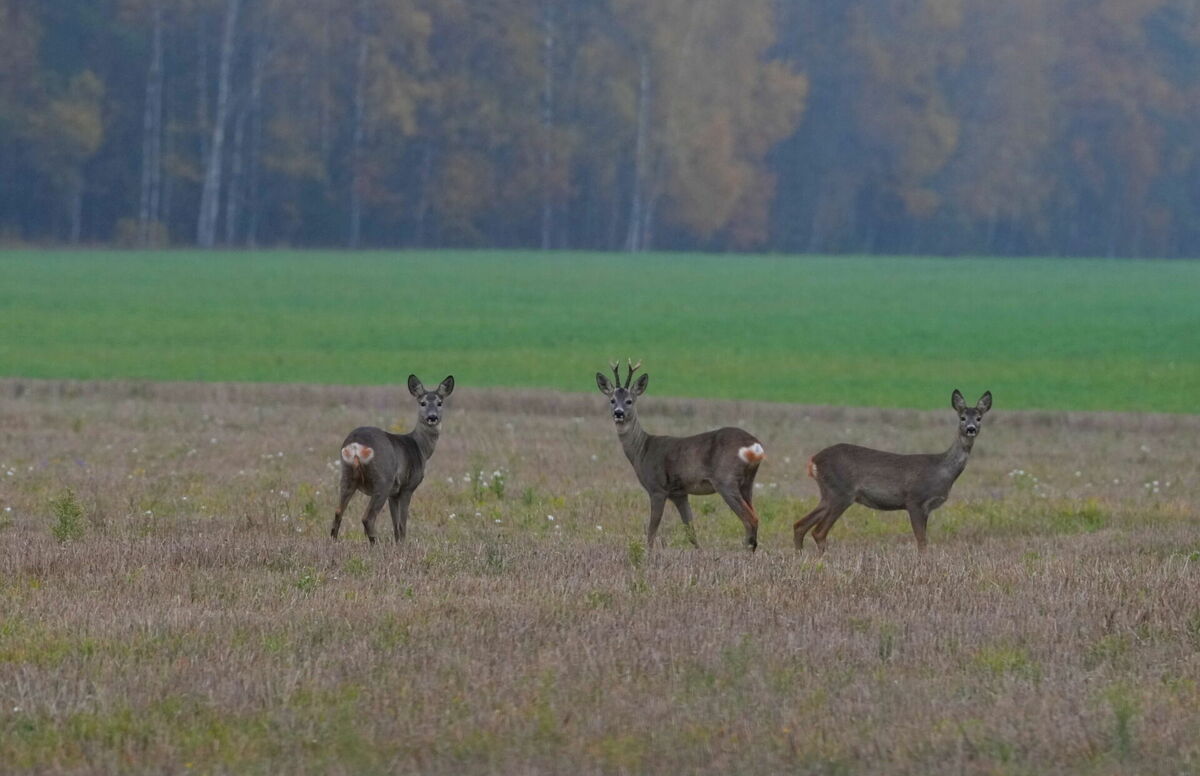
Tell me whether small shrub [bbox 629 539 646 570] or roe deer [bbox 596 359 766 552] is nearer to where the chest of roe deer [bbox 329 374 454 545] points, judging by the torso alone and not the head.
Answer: the roe deer

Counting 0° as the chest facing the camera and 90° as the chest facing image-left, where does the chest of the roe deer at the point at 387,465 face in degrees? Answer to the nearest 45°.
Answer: approximately 225°

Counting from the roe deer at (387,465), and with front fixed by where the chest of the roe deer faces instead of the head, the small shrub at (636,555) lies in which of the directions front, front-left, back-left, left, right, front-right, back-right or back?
right

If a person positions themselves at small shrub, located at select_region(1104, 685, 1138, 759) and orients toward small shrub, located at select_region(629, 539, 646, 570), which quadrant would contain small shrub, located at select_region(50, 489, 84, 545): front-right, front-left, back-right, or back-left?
front-left

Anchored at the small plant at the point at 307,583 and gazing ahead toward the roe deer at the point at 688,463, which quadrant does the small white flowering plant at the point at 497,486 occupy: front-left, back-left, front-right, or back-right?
front-left

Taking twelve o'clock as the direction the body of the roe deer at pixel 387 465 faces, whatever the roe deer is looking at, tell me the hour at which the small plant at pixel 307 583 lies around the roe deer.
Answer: The small plant is roughly at 5 o'clock from the roe deer.

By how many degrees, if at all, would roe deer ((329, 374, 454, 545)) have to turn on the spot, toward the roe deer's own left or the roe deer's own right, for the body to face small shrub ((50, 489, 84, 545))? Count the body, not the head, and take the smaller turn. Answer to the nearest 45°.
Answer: approximately 135° to the roe deer's own left

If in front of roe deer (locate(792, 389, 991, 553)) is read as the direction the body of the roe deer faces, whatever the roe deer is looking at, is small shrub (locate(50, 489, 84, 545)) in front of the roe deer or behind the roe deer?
behind

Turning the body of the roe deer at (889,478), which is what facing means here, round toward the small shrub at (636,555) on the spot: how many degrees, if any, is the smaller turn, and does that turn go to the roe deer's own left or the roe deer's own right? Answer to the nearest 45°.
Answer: approximately 135° to the roe deer's own right

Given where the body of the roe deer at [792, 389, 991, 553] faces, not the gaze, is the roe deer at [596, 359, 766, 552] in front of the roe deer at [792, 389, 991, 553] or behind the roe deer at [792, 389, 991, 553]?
behind

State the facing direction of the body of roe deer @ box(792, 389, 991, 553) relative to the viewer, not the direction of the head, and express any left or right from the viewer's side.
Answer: facing to the right of the viewer

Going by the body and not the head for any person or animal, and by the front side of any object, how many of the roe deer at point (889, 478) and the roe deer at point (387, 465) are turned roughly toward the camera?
0

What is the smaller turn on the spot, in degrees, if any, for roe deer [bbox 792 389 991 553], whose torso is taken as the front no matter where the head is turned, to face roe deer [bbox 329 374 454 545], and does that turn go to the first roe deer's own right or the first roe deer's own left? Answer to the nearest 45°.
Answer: approximately 180°
